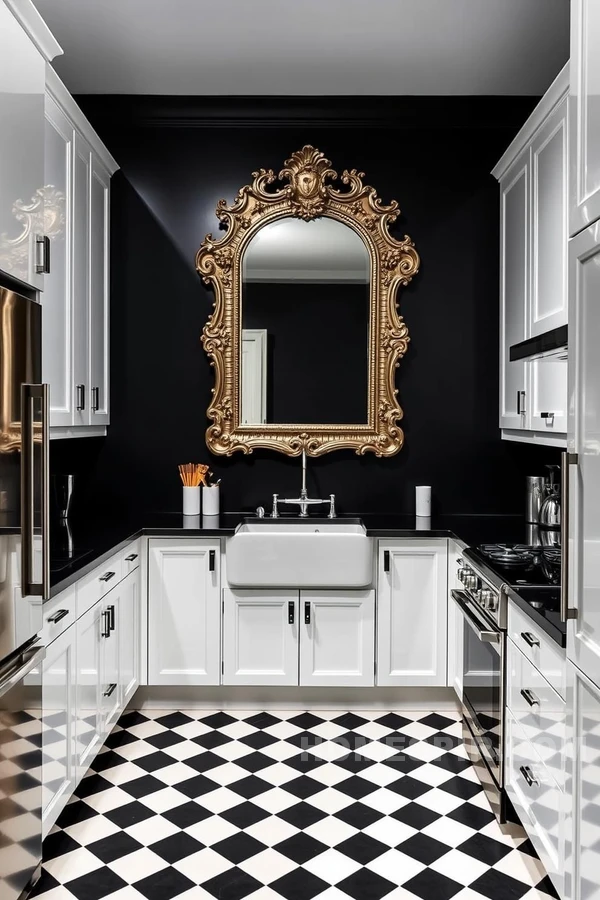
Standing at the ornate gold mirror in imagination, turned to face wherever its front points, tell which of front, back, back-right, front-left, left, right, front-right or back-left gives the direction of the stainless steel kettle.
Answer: front-left

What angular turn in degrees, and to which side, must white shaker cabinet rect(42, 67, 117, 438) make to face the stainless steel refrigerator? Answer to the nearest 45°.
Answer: approximately 90° to its right

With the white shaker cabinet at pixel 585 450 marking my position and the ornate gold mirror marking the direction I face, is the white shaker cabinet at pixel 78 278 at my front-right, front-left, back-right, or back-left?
front-left

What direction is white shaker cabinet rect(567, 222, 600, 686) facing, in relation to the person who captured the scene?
facing to the left of the viewer

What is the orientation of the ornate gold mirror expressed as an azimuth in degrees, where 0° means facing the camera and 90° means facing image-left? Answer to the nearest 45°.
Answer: approximately 0°

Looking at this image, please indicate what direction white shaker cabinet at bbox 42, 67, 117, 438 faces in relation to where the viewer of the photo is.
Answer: facing to the right of the viewer

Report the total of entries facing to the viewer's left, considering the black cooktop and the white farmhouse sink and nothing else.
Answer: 1

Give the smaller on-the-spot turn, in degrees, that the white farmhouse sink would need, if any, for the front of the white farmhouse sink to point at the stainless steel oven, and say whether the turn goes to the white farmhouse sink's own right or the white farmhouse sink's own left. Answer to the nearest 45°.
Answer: approximately 45° to the white farmhouse sink's own left

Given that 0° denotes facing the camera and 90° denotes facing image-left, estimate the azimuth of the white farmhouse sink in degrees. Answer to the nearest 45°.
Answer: approximately 0°

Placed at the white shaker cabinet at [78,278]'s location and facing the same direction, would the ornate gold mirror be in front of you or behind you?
in front

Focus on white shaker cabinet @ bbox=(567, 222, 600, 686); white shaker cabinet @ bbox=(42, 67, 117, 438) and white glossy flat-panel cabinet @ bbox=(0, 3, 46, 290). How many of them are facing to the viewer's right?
2

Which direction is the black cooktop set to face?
to the viewer's left

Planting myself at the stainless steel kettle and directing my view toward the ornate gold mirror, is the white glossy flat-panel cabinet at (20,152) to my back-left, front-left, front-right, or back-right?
front-left

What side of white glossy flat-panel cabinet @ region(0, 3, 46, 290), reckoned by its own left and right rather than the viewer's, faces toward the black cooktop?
front
